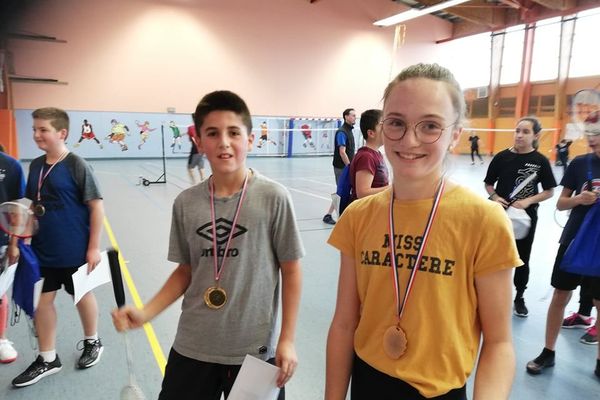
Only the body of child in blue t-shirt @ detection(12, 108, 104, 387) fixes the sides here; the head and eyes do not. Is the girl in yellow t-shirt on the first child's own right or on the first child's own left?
on the first child's own left

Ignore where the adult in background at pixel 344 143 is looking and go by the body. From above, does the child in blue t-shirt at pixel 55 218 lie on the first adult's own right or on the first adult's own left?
on the first adult's own right

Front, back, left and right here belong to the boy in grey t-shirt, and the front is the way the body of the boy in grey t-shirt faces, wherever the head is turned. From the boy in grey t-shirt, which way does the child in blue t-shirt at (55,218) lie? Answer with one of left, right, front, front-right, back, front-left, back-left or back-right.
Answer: back-right

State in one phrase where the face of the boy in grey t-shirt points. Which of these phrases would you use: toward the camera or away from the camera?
toward the camera

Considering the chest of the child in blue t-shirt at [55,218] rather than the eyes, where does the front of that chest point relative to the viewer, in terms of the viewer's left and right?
facing the viewer and to the left of the viewer

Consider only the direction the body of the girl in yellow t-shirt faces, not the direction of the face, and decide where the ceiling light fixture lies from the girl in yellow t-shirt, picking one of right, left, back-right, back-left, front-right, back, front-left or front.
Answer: back

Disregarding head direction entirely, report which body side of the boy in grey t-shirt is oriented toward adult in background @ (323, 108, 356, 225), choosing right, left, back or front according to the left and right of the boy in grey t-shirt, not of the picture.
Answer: back

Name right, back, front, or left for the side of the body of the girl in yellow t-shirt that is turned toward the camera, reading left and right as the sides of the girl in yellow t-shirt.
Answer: front

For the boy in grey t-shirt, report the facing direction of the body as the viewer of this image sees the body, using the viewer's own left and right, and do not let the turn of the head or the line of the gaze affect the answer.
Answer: facing the viewer

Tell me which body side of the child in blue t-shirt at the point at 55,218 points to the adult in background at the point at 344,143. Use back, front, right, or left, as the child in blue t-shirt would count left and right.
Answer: back
